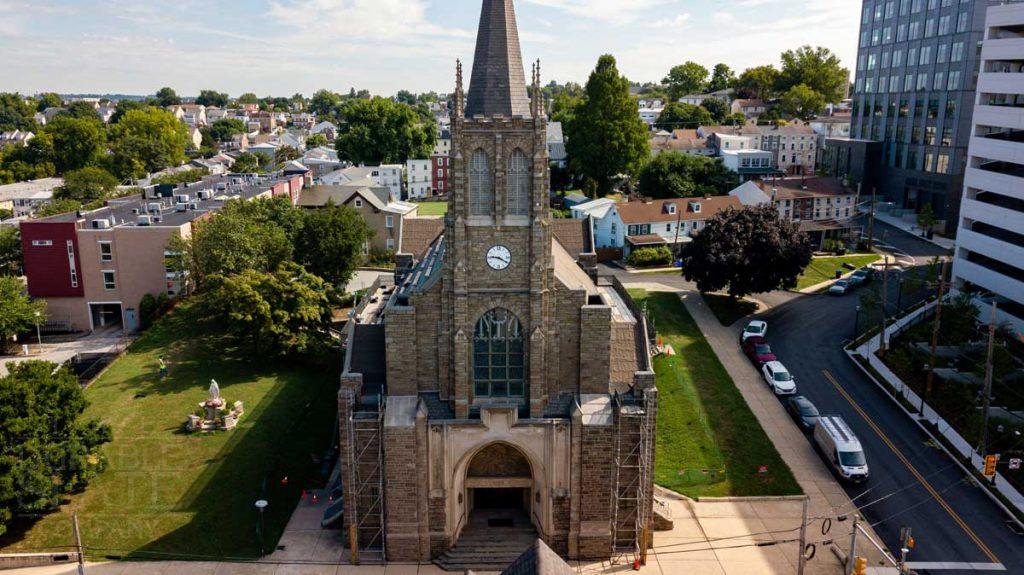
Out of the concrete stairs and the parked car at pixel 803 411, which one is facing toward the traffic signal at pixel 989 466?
the parked car

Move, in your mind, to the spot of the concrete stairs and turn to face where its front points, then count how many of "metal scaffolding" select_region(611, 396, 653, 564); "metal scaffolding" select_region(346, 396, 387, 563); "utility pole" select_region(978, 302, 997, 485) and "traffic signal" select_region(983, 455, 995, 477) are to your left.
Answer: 3

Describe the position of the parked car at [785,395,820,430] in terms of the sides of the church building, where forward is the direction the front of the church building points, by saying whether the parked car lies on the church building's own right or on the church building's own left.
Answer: on the church building's own left

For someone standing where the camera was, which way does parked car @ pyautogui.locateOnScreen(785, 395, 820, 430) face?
facing the viewer and to the right of the viewer

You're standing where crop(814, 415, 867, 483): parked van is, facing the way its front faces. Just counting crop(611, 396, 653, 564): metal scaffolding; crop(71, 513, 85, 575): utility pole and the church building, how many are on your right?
3

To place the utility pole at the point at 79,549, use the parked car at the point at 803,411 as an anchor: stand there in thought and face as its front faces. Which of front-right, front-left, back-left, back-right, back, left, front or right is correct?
right

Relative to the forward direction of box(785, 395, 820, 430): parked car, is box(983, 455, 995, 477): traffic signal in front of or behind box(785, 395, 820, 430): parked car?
in front

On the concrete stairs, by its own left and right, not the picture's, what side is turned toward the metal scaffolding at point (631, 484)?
left

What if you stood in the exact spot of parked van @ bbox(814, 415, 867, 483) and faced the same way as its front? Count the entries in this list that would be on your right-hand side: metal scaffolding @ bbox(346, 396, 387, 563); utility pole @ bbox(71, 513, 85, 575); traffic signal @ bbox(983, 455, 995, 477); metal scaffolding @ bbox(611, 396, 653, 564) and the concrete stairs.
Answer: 4

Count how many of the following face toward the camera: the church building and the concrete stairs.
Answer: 2

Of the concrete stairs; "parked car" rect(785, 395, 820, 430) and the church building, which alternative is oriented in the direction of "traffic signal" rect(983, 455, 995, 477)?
the parked car

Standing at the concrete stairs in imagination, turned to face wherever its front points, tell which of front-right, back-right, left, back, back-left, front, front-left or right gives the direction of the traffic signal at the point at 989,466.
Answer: left

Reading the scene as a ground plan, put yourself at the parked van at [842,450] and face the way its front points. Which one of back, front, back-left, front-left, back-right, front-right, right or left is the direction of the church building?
right

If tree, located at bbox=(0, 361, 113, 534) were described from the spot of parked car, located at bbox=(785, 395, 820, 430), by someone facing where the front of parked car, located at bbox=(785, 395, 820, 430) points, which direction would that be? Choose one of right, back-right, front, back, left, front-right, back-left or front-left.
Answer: right
